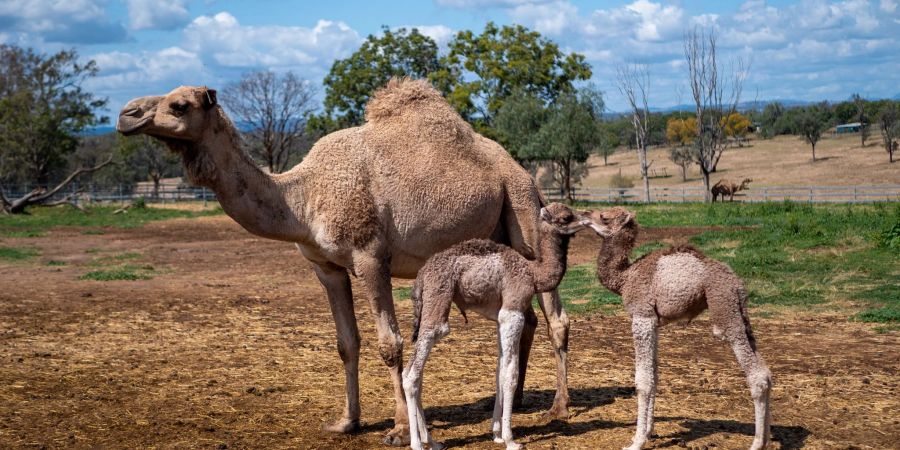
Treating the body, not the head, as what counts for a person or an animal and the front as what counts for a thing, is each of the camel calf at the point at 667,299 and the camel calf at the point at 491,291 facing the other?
yes

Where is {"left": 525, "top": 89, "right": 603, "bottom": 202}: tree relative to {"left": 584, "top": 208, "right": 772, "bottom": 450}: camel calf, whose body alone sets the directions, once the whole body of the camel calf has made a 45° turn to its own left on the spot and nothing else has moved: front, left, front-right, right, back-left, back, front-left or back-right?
back-right

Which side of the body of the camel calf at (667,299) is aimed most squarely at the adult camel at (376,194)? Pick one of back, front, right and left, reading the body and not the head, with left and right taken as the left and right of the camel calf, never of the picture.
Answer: front

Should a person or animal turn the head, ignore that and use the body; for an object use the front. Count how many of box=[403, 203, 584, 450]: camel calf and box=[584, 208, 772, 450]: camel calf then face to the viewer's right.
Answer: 1

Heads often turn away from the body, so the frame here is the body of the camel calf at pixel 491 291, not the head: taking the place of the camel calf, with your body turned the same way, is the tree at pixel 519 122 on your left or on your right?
on your left

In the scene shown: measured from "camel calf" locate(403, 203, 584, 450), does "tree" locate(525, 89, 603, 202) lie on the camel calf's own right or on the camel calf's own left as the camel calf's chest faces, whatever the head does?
on the camel calf's own left

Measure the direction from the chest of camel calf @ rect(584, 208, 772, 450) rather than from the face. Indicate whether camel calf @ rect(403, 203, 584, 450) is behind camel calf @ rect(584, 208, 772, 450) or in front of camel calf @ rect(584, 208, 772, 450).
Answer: in front

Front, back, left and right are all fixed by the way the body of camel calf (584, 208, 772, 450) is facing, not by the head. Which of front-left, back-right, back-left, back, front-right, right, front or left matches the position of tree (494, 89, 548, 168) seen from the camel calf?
right

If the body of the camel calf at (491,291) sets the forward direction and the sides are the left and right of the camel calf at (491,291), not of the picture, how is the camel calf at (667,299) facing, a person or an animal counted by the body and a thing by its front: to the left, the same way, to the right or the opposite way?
the opposite way

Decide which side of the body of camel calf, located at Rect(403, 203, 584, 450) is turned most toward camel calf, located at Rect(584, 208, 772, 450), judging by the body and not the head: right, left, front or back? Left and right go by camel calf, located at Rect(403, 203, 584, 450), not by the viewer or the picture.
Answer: front

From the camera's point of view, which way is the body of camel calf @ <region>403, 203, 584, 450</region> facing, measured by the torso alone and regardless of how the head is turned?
to the viewer's right

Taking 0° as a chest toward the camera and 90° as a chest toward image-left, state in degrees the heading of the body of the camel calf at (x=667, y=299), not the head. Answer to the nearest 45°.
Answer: approximately 90°
